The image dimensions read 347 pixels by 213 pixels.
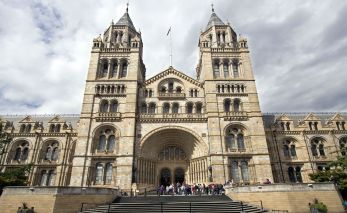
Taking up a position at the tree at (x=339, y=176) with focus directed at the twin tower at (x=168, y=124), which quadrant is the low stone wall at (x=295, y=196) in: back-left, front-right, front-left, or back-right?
front-left

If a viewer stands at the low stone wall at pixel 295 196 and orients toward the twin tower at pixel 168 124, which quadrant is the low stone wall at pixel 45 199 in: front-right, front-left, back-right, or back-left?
front-left
